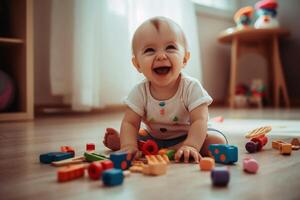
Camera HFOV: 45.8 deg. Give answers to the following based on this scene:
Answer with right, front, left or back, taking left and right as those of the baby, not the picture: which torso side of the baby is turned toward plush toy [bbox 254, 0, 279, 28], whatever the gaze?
back

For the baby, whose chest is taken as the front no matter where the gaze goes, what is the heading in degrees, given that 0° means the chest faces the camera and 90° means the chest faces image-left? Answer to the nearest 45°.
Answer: approximately 0°
